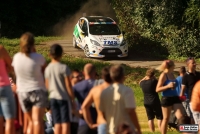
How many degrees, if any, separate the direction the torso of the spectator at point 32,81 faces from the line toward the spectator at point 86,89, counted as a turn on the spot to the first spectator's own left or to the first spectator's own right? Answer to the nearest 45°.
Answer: approximately 90° to the first spectator's own right

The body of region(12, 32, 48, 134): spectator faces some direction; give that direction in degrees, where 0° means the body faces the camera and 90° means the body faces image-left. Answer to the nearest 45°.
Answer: approximately 180°

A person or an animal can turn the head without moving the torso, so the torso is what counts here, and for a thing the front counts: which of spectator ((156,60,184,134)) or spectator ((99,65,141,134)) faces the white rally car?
spectator ((99,65,141,134))

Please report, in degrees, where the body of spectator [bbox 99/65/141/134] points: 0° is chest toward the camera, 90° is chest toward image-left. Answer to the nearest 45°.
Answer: approximately 180°

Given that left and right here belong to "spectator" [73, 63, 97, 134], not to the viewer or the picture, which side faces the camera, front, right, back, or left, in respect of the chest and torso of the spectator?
back

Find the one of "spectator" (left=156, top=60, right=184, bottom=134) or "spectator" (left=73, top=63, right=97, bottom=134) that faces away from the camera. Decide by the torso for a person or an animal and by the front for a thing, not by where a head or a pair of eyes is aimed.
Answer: "spectator" (left=73, top=63, right=97, bottom=134)

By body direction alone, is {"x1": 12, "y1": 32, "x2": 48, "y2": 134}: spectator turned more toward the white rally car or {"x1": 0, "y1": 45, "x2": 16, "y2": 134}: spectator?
the white rally car

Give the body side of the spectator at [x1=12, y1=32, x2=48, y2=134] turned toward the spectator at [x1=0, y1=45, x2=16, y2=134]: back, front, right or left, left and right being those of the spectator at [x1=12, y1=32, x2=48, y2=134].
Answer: left

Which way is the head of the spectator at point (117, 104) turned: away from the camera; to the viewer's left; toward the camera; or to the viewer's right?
away from the camera
